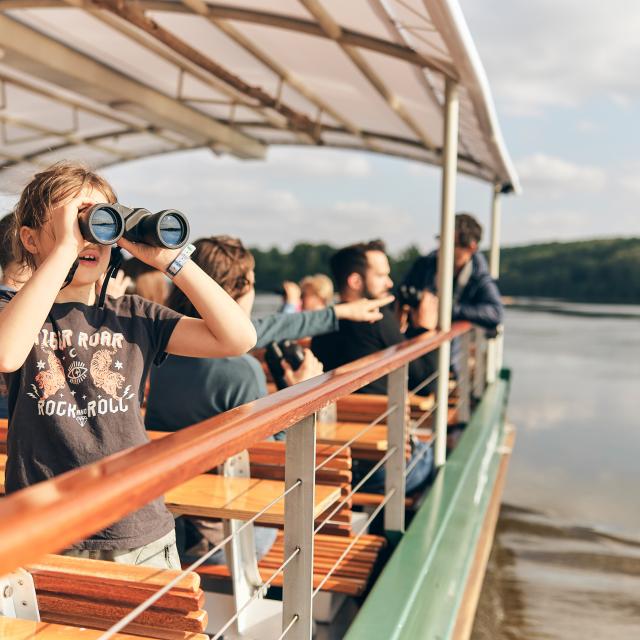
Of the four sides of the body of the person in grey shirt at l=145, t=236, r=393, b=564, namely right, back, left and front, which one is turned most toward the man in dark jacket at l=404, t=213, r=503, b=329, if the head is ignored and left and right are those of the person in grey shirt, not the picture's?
front

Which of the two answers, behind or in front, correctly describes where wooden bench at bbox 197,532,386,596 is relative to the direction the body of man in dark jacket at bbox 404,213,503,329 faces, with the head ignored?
in front

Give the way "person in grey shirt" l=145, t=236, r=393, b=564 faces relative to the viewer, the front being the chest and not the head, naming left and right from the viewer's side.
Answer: facing away from the viewer and to the right of the viewer

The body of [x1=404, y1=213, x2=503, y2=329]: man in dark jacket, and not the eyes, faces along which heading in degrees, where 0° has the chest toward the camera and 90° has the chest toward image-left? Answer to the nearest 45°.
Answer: approximately 45°
